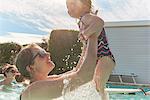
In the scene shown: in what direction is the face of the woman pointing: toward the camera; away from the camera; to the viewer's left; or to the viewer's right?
to the viewer's right

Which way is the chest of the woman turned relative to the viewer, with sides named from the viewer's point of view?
facing to the right of the viewer
